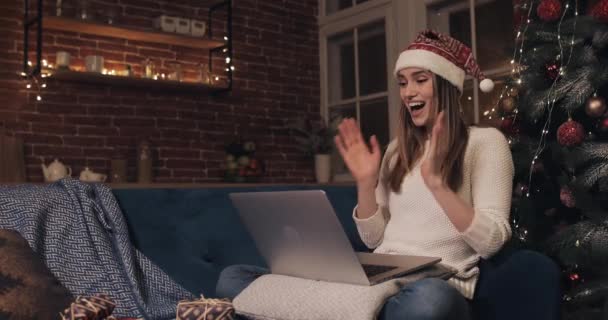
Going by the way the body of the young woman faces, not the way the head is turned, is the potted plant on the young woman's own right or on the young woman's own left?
on the young woman's own right

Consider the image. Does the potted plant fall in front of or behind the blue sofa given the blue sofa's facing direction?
behind

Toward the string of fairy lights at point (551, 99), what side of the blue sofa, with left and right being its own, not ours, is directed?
left

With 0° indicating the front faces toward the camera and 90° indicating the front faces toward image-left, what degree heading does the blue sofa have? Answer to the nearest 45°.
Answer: approximately 0°

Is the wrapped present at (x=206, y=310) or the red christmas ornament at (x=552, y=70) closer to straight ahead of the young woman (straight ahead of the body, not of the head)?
the wrapped present

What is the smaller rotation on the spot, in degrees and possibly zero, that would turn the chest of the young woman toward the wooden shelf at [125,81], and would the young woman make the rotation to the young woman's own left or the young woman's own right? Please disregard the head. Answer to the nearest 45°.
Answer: approximately 90° to the young woman's own right

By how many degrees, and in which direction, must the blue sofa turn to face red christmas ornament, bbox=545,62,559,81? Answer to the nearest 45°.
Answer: approximately 90° to its left

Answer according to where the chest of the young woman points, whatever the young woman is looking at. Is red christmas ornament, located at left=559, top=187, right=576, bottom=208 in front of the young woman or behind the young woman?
behind

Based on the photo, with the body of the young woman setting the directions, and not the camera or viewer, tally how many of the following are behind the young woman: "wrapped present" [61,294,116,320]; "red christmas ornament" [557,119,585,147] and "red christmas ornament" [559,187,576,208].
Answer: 2
